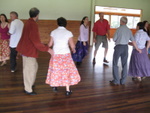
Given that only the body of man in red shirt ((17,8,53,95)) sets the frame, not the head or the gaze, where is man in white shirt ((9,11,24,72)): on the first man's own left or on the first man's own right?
on the first man's own left

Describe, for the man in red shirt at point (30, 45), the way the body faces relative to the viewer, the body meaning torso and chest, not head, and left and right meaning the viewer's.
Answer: facing away from the viewer and to the right of the viewer
